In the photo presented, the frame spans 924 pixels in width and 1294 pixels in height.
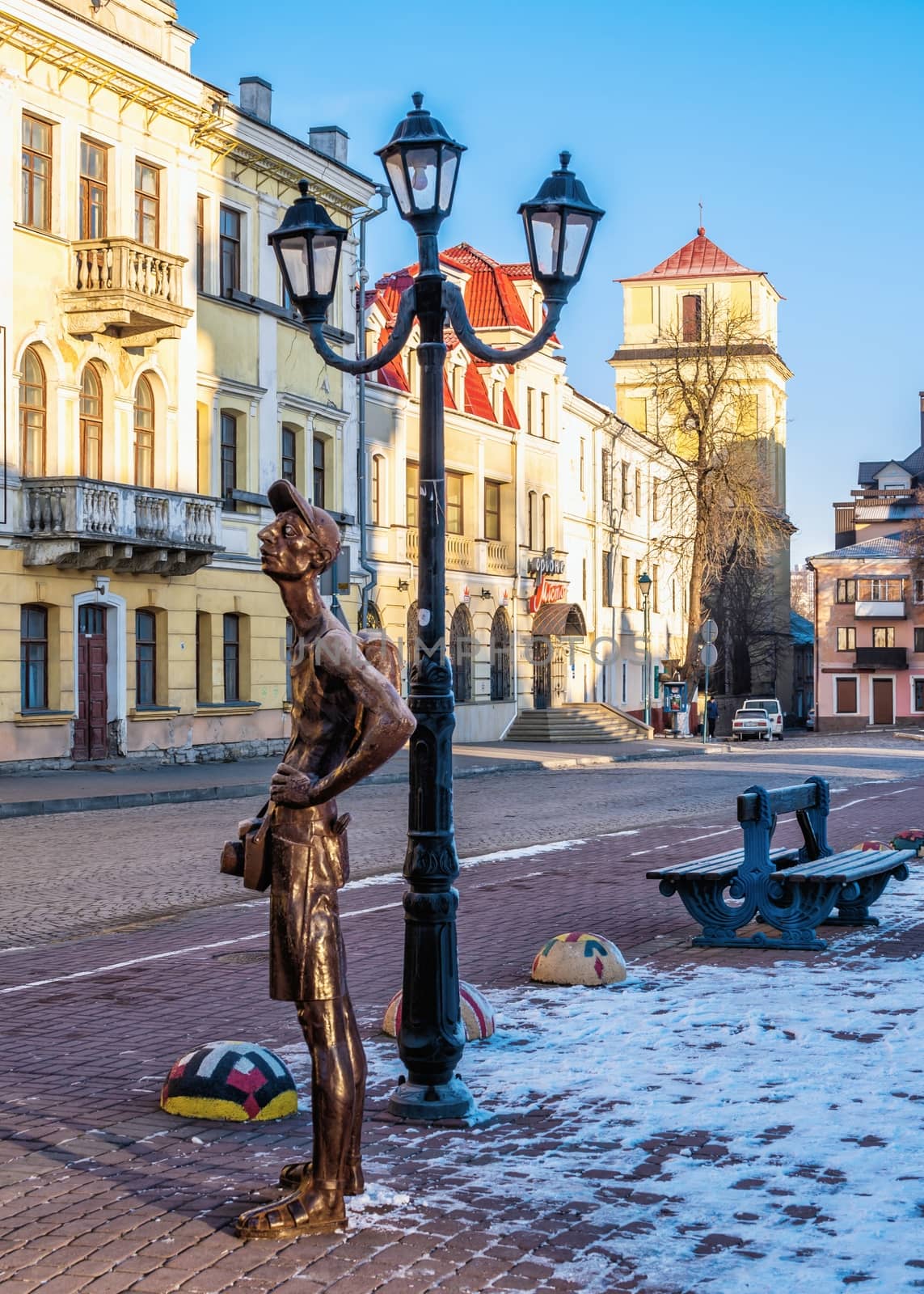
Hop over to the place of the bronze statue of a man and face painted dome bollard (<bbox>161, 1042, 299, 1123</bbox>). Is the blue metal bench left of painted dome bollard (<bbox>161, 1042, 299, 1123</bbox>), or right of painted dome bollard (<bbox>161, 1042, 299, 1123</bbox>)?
right

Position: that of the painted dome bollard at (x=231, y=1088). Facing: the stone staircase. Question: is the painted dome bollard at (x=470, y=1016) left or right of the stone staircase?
right

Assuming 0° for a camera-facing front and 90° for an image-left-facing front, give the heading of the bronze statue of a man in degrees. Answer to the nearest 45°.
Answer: approximately 90°

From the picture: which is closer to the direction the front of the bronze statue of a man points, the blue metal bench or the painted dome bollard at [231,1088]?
the painted dome bollard
